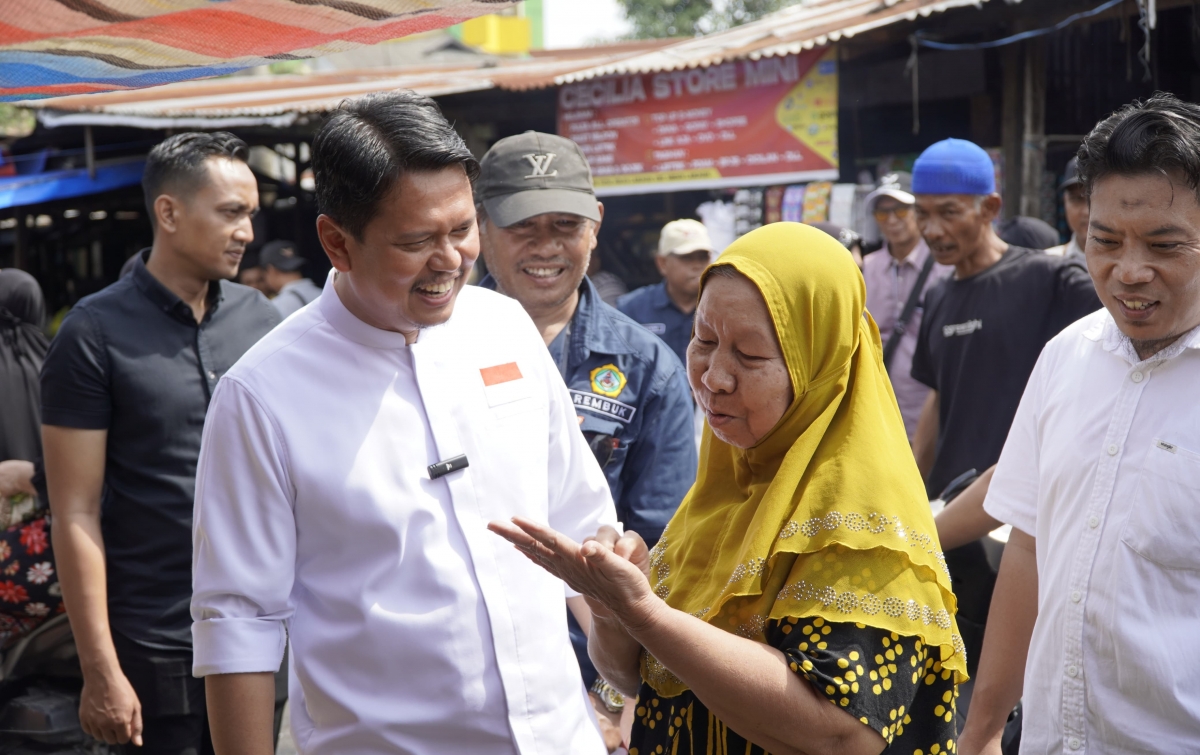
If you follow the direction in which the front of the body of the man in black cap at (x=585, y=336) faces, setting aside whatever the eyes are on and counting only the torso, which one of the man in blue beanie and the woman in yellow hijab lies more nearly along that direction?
the woman in yellow hijab

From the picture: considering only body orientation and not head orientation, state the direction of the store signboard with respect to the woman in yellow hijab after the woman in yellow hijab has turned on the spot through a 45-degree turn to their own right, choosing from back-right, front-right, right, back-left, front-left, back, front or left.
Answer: right

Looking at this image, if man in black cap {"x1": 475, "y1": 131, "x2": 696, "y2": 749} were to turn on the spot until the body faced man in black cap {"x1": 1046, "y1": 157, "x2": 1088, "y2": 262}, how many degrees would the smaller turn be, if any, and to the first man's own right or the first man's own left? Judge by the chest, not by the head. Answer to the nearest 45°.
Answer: approximately 135° to the first man's own left

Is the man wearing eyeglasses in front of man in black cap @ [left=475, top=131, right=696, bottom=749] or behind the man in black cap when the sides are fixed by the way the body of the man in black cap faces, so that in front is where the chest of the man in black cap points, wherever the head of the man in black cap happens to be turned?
behind

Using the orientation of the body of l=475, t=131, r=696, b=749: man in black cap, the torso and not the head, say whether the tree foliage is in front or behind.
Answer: behind

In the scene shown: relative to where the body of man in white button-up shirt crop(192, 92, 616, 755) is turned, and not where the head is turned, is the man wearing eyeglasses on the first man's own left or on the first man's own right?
on the first man's own left

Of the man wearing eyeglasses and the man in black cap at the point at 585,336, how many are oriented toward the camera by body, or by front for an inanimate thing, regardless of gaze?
2

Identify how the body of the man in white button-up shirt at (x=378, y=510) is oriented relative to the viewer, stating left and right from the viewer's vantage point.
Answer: facing the viewer and to the right of the viewer

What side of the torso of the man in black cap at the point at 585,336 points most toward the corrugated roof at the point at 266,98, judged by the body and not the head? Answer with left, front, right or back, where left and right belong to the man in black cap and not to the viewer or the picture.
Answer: back

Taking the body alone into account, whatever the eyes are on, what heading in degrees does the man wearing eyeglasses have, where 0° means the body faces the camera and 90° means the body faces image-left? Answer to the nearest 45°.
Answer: approximately 0°

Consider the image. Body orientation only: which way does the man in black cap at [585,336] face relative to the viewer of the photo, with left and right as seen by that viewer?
facing the viewer

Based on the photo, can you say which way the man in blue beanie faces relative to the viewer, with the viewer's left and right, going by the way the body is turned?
facing the viewer and to the left of the viewer

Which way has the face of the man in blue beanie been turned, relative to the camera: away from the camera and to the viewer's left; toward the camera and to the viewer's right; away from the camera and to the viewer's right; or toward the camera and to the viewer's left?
toward the camera and to the viewer's left
